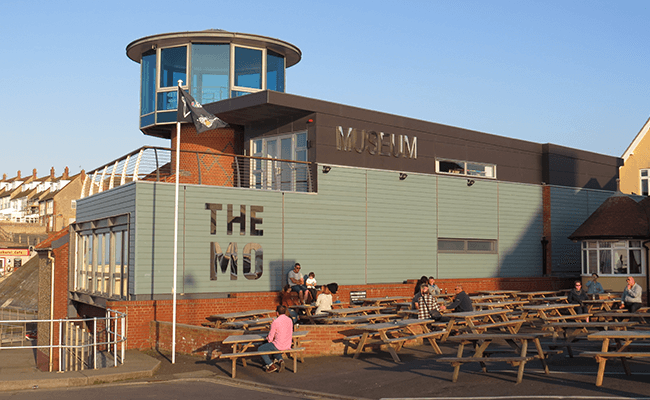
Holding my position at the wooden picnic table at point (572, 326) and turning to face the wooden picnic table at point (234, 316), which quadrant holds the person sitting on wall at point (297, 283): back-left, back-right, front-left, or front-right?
front-right

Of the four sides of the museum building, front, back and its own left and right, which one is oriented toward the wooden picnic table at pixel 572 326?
front

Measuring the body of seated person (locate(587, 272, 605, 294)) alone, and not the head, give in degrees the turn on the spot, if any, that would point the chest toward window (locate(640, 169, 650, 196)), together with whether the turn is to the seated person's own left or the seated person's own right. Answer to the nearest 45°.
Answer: approximately 180°

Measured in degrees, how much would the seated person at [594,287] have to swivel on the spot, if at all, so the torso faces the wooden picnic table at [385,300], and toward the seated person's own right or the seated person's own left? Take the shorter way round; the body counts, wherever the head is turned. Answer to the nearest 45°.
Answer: approximately 45° to the seated person's own right

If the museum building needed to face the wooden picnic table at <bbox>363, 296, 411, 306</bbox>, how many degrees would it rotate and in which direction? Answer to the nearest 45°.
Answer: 0° — it already faces it

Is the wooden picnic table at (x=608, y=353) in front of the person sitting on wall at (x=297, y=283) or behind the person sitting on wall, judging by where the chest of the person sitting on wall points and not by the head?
in front

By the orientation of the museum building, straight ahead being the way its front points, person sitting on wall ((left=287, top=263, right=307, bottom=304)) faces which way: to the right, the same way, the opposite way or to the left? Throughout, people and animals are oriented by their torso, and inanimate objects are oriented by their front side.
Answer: the same way

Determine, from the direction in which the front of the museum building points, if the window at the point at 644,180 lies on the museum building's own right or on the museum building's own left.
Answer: on the museum building's own left

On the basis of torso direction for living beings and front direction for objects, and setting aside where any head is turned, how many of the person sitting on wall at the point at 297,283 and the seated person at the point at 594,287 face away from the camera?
0

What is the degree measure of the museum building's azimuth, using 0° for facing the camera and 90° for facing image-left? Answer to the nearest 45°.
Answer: approximately 315°

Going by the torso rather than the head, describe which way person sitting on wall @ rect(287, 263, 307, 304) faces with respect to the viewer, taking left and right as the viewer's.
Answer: facing the viewer and to the right of the viewer

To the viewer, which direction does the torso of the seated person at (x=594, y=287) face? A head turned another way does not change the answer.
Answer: toward the camera

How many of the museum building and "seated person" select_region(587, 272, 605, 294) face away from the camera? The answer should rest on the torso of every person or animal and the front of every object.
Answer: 0

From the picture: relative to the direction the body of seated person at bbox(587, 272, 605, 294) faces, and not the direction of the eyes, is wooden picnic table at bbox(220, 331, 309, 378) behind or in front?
in front

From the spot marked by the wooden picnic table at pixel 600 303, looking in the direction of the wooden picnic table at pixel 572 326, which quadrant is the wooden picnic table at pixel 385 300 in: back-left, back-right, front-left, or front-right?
front-right

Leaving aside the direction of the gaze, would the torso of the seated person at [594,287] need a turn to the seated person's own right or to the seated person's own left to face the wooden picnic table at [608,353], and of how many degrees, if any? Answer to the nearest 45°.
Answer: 0° — they already face it
